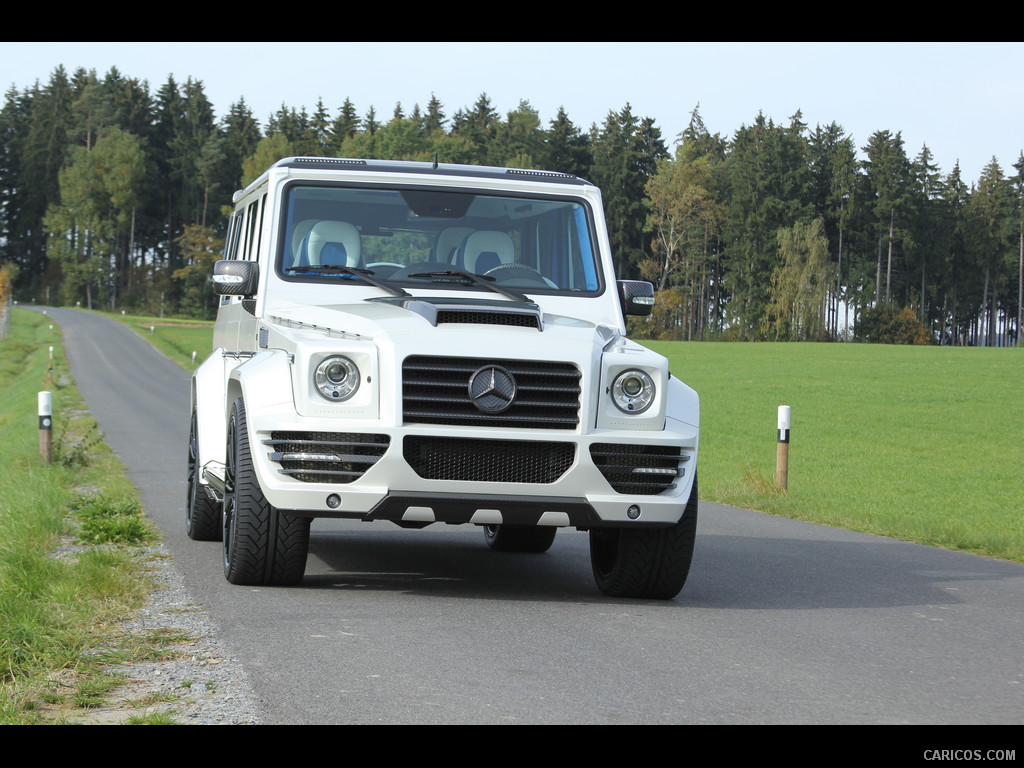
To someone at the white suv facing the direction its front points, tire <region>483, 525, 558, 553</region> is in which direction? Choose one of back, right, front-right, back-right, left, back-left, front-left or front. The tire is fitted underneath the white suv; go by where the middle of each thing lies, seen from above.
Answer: back

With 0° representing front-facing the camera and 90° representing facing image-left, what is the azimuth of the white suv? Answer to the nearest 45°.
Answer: approximately 0°

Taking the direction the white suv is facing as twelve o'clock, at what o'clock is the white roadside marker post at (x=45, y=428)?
The white roadside marker post is roughly at 5 o'clock from the white suv.

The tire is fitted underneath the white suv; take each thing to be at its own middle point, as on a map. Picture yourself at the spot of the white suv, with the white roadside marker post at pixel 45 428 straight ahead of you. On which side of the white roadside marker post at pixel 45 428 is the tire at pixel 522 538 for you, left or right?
right

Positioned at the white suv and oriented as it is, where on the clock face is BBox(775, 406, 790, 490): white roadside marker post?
The white roadside marker post is roughly at 7 o'clock from the white suv.
